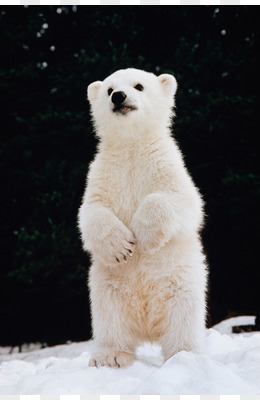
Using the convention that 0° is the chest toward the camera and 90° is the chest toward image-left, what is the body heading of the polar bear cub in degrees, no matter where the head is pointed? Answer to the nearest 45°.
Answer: approximately 0°
